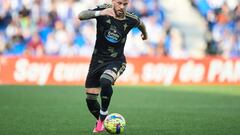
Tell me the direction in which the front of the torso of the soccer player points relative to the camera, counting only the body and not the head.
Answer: toward the camera
